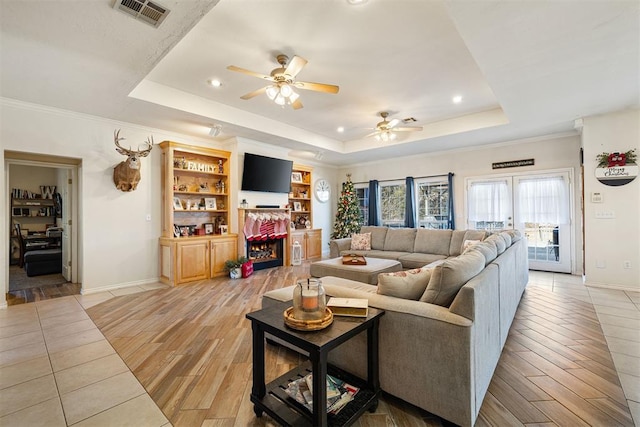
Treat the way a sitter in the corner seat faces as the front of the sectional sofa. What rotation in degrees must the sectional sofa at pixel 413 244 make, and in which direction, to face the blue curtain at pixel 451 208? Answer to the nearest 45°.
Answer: approximately 180°

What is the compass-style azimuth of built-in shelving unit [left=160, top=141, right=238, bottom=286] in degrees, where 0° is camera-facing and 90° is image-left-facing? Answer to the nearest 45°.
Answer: approximately 315°

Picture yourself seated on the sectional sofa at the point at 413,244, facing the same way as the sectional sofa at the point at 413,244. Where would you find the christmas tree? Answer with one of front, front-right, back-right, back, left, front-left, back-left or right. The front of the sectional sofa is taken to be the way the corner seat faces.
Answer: right

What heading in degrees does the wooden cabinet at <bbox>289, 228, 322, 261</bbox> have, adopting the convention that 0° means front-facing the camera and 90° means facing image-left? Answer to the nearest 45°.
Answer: approximately 315°

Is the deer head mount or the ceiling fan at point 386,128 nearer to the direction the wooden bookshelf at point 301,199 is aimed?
the ceiling fan

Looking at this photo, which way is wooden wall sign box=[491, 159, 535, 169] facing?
toward the camera

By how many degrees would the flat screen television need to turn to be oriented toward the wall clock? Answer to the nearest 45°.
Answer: approximately 90° to its left

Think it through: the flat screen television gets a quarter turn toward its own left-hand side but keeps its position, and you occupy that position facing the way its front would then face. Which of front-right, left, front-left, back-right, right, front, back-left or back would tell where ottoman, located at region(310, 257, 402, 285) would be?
right

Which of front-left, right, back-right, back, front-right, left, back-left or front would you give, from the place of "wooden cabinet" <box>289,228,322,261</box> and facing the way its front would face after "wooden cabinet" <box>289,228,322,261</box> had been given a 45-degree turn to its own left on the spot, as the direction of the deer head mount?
back-right

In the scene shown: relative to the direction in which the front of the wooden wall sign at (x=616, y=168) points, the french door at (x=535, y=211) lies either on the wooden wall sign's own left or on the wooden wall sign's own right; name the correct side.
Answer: on the wooden wall sign's own right
